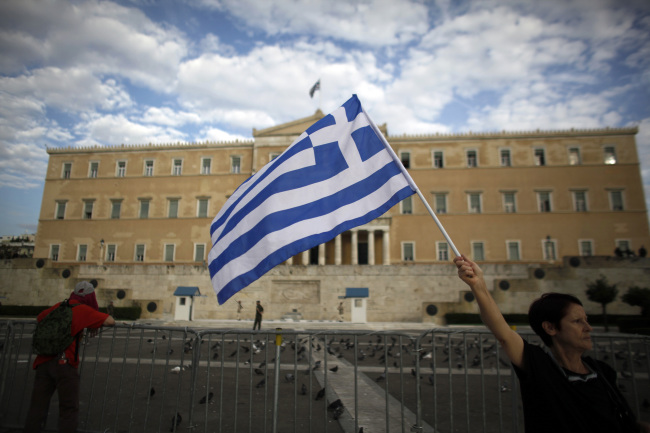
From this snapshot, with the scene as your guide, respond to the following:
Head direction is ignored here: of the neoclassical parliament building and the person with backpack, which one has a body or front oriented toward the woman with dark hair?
the neoclassical parliament building

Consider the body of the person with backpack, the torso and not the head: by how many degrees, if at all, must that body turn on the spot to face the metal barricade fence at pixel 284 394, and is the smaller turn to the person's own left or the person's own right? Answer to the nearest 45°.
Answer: approximately 45° to the person's own right

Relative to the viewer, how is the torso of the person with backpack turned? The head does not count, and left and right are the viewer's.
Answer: facing away from the viewer and to the right of the viewer

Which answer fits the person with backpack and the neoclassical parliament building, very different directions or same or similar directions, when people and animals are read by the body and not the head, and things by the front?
very different directions

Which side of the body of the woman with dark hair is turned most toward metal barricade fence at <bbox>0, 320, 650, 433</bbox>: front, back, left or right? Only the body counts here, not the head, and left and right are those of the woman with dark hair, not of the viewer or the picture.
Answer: back

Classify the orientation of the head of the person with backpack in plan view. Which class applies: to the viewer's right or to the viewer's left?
to the viewer's right

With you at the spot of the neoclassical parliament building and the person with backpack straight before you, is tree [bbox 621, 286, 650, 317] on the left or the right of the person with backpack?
left

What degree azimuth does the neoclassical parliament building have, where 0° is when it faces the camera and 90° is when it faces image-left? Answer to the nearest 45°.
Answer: approximately 0°

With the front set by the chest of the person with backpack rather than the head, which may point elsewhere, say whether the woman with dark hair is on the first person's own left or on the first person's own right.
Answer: on the first person's own right

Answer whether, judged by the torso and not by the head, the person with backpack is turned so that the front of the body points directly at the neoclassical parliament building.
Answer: yes

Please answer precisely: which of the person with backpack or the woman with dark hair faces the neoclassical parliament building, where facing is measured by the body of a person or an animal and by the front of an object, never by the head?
the person with backpack

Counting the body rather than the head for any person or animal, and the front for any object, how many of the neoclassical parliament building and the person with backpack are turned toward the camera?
1
